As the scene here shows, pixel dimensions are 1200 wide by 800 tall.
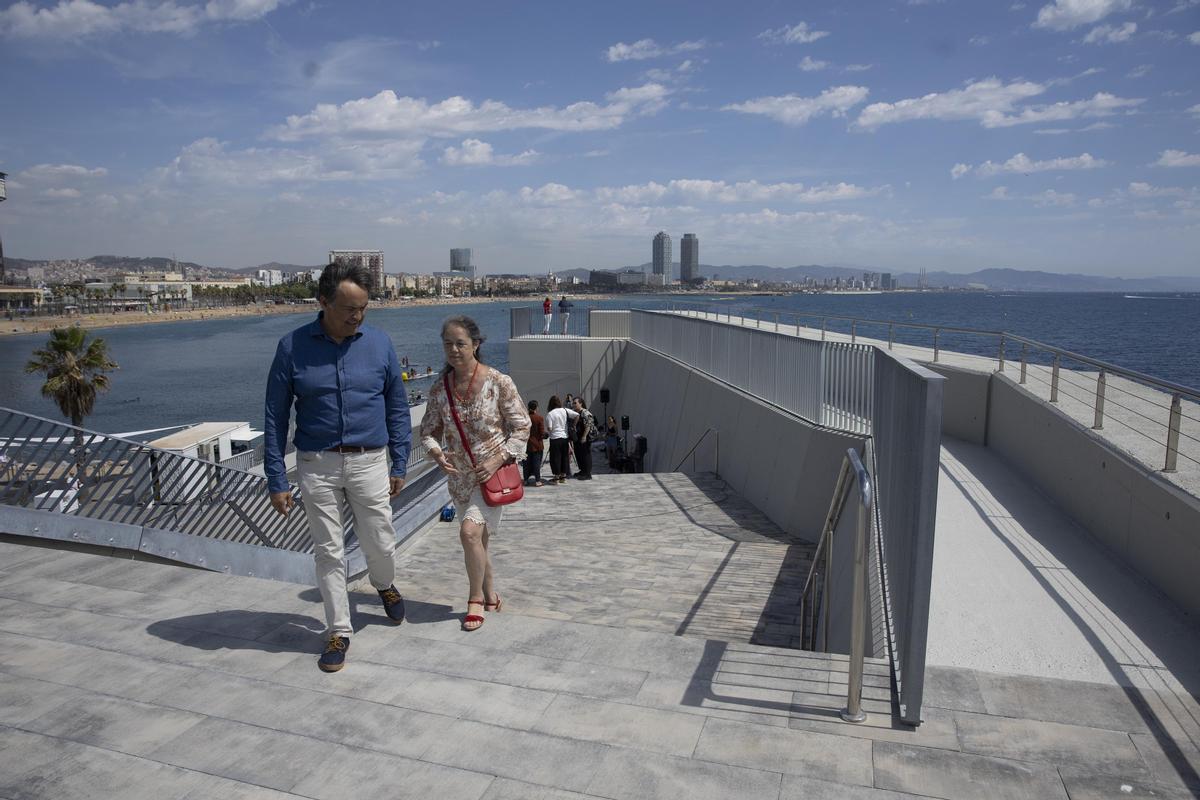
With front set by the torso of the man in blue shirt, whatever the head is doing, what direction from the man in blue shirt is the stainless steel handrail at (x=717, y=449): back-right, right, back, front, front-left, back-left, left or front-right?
back-left

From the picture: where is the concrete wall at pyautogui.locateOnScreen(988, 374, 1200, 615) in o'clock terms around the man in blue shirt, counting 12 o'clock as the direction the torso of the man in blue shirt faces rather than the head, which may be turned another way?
The concrete wall is roughly at 9 o'clock from the man in blue shirt.

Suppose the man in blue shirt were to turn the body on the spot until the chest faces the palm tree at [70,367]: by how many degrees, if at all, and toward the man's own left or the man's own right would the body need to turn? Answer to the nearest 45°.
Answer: approximately 180°

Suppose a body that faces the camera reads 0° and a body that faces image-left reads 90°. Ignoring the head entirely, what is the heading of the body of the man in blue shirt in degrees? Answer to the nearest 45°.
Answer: approximately 0°

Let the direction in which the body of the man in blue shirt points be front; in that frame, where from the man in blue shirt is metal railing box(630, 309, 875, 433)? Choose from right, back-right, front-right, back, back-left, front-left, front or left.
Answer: back-left

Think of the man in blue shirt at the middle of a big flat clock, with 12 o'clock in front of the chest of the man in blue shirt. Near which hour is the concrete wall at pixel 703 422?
The concrete wall is roughly at 7 o'clock from the man in blue shirt.

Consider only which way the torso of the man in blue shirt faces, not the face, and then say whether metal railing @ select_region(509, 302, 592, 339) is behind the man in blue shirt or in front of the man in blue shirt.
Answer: behind

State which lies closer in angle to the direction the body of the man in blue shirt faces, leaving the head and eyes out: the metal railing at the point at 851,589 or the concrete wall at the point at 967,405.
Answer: the metal railing

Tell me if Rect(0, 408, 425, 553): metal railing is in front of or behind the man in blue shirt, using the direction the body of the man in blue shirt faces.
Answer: behind

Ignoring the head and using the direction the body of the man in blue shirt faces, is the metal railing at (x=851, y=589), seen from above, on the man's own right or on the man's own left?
on the man's own left
